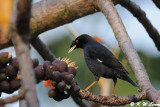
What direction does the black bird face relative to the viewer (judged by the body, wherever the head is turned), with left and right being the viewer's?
facing to the left of the viewer

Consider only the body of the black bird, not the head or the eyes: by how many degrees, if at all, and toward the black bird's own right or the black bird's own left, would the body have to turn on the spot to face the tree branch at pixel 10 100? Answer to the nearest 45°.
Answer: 0° — it already faces it

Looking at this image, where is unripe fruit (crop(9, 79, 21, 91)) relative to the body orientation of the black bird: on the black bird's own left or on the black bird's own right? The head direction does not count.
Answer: on the black bird's own left

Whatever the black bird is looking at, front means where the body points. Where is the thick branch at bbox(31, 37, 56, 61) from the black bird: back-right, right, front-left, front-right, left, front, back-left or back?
front-left

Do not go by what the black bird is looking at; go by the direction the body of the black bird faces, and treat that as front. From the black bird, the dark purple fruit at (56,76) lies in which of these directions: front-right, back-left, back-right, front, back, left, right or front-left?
front

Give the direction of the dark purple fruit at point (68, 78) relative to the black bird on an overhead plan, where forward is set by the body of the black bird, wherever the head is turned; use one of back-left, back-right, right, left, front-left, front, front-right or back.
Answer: front

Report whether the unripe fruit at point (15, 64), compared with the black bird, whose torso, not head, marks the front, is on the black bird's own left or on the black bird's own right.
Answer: on the black bird's own left
